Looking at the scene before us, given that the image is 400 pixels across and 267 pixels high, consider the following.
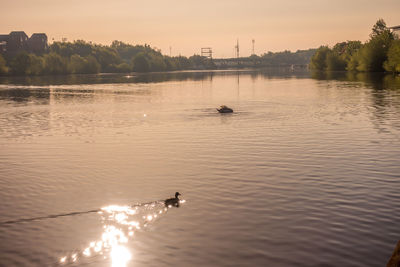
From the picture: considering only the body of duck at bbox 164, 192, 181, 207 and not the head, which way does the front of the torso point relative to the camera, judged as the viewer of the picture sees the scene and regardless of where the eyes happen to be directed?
to the viewer's right
